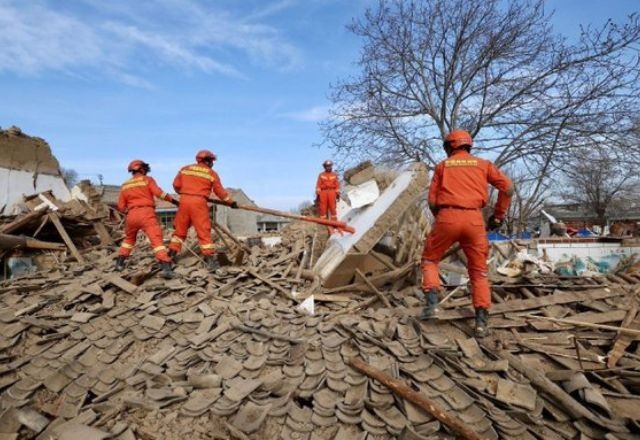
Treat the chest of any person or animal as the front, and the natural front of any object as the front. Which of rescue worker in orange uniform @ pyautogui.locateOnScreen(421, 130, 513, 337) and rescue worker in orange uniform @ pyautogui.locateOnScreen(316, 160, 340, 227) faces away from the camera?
rescue worker in orange uniform @ pyautogui.locateOnScreen(421, 130, 513, 337)

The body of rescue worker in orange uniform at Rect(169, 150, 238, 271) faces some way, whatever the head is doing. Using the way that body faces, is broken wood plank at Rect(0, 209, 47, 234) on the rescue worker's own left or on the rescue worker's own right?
on the rescue worker's own left

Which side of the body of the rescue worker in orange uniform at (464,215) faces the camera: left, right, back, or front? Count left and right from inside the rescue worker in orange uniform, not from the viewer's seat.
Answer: back

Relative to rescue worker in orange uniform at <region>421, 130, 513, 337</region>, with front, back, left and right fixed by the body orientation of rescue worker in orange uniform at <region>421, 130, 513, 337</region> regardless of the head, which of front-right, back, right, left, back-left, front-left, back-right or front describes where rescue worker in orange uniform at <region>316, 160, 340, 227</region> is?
front-left

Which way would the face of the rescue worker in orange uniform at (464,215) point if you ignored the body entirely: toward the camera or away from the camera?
away from the camera

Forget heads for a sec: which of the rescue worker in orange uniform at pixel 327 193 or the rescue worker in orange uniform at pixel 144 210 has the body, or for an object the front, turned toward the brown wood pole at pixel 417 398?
the rescue worker in orange uniform at pixel 327 193

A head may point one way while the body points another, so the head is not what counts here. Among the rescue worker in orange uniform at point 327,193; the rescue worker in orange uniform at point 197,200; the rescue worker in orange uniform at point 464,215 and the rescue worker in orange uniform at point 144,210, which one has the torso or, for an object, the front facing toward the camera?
the rescue worker in orange uniform at point 327,193

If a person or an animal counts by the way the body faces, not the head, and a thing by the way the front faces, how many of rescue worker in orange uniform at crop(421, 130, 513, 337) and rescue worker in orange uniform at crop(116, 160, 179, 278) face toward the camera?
0

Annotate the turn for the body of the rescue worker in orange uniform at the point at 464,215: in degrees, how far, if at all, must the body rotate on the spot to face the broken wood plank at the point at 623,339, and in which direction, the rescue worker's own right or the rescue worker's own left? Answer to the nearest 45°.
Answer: approximately 90° to the rescue worker's own right

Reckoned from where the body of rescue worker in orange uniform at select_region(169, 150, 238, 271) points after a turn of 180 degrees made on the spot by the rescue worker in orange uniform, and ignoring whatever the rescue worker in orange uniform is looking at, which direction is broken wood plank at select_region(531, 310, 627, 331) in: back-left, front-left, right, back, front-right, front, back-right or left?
left

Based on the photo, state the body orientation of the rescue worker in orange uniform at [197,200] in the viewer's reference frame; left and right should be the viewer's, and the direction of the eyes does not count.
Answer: facing away from the viewer and to the right of the viewer

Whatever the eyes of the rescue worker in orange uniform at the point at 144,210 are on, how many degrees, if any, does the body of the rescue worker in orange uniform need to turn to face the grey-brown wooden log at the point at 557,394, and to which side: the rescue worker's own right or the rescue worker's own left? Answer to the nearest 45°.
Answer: approximately 90° to the rescue worker's own right

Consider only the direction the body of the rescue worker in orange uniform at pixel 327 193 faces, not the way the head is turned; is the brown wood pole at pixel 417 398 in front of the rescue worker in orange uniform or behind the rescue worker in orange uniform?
in front

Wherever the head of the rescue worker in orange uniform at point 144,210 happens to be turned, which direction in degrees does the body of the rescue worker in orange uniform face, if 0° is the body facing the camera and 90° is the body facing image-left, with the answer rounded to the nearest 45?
approximately 225°

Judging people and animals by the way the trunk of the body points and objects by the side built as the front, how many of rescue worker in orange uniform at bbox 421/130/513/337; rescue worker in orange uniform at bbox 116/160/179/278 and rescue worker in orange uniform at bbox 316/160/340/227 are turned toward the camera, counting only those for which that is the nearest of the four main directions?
1

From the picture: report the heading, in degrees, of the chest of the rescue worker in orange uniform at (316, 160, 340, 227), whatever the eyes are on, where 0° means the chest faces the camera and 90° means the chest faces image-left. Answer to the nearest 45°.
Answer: approximately 0°

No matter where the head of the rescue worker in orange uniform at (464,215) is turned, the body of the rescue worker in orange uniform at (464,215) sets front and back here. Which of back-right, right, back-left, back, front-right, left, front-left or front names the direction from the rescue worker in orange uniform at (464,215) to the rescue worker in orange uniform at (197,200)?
left
